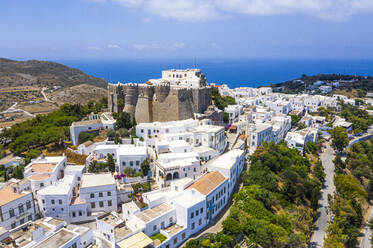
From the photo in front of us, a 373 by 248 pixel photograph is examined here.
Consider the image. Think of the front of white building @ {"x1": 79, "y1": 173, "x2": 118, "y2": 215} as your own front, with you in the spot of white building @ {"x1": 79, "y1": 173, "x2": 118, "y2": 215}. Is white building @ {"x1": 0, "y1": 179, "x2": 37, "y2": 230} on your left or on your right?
on your right

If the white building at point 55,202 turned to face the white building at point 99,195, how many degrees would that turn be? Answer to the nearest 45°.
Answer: approximately 90° to its left

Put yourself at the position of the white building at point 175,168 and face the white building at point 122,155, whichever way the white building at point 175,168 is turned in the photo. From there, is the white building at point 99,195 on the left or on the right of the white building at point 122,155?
left

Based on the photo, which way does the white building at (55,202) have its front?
toward the camera

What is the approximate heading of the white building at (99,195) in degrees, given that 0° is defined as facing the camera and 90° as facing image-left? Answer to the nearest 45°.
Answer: approximately 0°

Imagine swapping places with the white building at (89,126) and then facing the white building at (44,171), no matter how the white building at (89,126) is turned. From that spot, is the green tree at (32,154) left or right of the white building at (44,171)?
right
